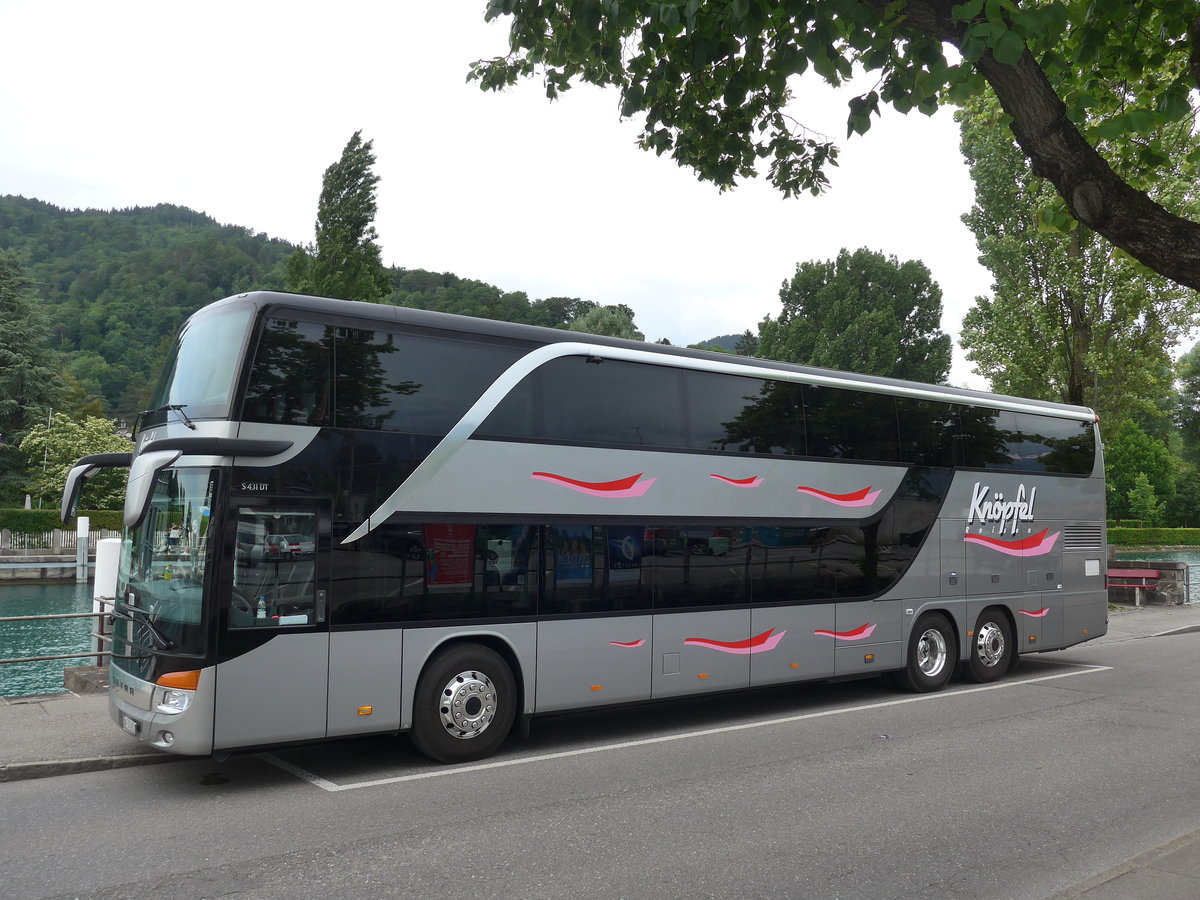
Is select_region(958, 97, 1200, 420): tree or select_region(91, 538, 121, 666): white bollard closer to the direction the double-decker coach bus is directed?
the white bollard

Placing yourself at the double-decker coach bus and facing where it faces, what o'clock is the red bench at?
The red bench is roughly at 6 o'clock from the double-decker coach bus.

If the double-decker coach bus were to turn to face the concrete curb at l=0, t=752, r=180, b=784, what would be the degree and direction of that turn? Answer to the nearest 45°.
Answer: approximately 45° to its right

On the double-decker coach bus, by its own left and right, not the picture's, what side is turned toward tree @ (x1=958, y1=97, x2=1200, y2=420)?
back

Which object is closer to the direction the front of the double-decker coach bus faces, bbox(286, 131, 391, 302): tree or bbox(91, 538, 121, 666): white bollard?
the white bollard

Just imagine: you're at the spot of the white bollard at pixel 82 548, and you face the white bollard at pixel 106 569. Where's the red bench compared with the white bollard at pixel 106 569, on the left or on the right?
left

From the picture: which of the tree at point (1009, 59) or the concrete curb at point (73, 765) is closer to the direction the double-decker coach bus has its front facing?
the concrete curb

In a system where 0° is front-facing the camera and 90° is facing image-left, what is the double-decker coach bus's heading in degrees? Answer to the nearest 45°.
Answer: approximately 45°

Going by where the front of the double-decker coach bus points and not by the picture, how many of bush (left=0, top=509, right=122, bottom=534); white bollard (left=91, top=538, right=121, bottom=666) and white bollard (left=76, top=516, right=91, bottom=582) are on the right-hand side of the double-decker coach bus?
3

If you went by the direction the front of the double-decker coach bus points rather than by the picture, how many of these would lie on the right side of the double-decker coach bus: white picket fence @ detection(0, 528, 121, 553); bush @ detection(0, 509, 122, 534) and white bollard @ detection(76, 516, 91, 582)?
3
